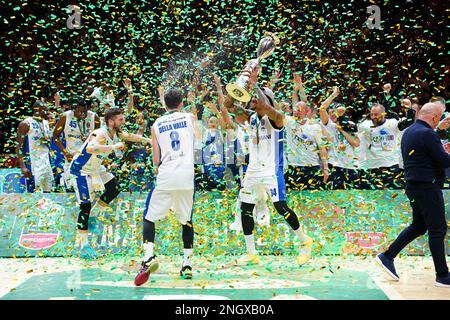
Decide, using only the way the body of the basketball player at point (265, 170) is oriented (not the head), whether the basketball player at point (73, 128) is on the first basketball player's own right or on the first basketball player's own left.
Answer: on the first basketball player's own right

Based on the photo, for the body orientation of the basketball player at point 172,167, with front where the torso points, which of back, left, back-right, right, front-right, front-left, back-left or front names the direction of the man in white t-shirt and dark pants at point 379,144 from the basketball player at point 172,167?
front-right

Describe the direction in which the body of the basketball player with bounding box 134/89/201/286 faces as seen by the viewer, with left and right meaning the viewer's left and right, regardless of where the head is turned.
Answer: facing away from the viewer

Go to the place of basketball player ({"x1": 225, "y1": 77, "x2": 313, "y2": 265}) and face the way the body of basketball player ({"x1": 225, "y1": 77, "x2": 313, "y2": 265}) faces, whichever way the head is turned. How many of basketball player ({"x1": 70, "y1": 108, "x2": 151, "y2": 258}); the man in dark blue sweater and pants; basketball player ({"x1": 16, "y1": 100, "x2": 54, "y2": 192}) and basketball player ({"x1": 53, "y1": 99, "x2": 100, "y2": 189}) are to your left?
1

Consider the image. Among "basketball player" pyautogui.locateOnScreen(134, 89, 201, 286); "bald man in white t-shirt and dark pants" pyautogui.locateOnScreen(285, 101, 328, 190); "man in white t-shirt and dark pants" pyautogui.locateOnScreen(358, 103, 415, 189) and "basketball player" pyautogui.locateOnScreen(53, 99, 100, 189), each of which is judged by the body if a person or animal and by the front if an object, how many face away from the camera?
1

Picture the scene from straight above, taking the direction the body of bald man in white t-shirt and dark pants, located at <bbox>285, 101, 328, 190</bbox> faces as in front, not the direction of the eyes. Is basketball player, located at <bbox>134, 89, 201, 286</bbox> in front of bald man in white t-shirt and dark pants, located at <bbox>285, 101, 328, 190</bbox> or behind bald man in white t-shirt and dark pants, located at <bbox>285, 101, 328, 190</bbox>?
in front

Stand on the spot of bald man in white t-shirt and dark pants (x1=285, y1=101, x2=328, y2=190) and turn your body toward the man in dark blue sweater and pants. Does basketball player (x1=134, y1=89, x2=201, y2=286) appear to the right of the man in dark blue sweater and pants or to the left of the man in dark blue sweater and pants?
right

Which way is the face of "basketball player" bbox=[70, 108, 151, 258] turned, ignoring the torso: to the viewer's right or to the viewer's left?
to the viewer's right

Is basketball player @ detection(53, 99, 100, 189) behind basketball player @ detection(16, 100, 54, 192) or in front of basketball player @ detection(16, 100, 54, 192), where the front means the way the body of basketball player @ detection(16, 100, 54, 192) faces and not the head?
in front

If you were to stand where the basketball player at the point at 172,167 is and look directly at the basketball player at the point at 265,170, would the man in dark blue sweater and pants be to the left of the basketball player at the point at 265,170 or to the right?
right

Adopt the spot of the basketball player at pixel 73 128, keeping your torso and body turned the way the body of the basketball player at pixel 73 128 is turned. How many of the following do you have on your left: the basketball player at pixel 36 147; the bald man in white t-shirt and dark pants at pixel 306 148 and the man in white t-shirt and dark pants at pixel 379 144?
2

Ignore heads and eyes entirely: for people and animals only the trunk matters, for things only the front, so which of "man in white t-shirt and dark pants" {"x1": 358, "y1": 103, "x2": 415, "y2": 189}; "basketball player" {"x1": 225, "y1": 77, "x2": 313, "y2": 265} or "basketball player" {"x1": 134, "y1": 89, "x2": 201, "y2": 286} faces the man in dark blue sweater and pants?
"man in white t-shirt and dark pants" {"x1": 358, "y1": 103, "x2": 415, "y2": 189}
